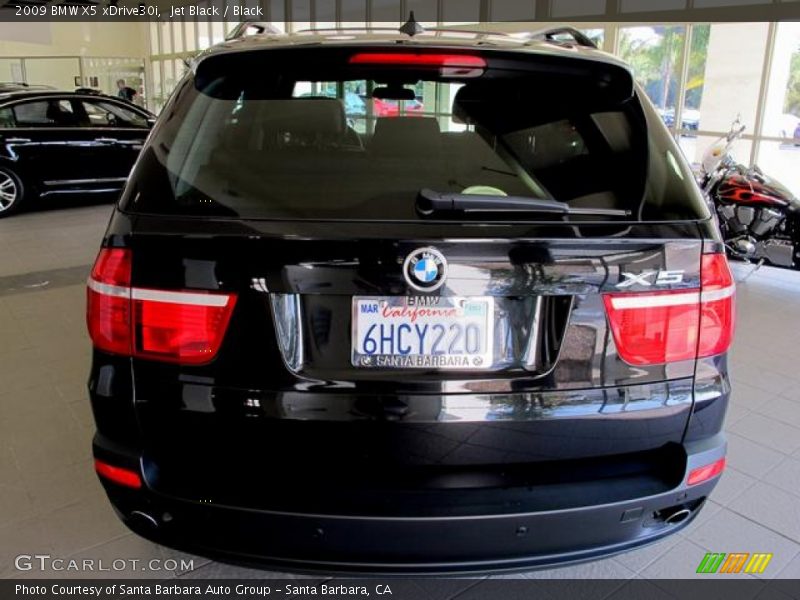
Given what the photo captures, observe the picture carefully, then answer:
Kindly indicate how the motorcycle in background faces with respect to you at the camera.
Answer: facing to the left of the viewer

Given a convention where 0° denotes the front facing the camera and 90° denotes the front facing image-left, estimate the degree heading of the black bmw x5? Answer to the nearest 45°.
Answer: approximately 180°

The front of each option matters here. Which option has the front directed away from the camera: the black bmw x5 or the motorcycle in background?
the black bmw x5

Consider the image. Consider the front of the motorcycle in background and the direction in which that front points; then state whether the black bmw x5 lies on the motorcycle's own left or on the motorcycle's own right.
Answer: on the motorcycle's own left
